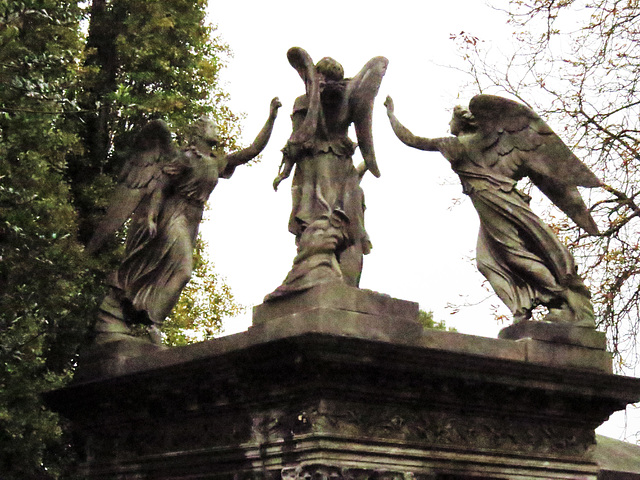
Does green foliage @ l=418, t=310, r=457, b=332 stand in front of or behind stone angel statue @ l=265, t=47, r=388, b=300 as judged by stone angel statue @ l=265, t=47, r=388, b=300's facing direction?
in front

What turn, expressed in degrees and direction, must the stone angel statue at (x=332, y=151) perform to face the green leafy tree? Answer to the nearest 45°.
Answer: approximately 45° to its left

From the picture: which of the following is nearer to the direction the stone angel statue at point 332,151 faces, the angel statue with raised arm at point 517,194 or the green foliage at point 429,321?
the green foliage

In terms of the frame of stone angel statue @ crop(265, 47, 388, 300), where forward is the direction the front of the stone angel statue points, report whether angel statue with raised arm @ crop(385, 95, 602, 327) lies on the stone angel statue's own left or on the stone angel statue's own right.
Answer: on the stone angel statue's own right

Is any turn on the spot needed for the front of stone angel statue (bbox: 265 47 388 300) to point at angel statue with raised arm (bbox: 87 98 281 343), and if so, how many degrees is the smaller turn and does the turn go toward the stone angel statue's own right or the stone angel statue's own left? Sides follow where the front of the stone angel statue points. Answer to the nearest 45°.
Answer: approximately 45° to the stone angel statue's own left

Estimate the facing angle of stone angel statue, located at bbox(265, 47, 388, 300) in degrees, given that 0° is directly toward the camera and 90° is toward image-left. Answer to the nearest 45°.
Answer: approximately 180°

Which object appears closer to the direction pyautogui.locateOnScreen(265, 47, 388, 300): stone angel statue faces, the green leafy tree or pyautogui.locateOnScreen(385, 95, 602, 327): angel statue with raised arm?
the green leafy tree
